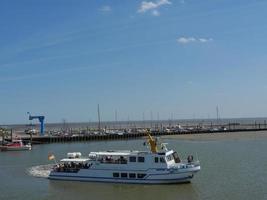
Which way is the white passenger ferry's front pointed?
to the viewer's right
